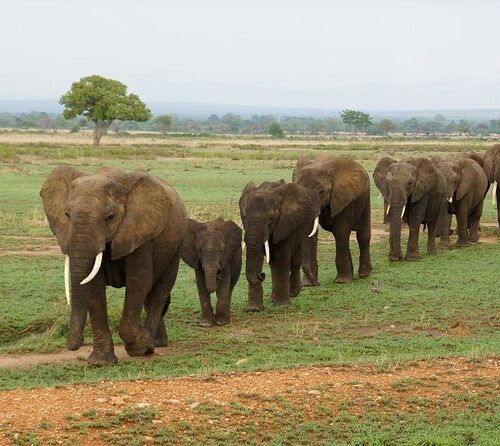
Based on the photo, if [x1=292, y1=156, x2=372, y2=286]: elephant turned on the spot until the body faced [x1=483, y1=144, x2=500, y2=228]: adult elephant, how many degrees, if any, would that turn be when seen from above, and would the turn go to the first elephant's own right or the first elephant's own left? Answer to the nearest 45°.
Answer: approximately 180°

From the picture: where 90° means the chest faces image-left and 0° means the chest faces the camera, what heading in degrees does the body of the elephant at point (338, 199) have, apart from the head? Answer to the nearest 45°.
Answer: approximately 45°

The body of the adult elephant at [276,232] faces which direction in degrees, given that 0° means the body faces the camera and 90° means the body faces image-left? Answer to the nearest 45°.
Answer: approximately 45°

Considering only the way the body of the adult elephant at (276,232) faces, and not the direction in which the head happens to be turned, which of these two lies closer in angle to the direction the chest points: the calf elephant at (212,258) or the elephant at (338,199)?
the calf elephant

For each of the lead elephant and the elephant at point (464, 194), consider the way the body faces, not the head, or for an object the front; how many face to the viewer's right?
0

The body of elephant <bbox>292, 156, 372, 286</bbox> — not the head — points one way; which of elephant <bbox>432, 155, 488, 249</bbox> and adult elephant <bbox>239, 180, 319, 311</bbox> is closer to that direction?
the adult elephant
